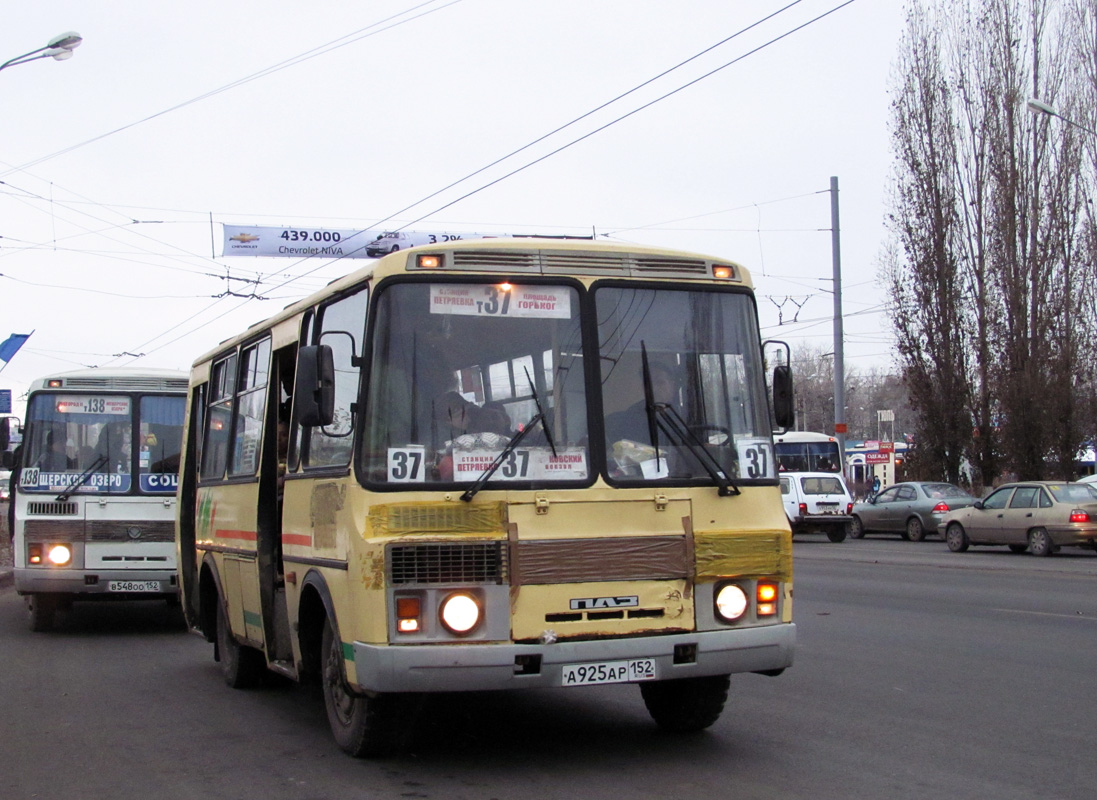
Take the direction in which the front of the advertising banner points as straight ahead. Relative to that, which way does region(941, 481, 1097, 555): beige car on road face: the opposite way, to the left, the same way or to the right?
the opposite way

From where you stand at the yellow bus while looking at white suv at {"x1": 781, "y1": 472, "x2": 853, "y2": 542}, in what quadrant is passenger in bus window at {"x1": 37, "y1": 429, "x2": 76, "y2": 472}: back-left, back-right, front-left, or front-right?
front-left

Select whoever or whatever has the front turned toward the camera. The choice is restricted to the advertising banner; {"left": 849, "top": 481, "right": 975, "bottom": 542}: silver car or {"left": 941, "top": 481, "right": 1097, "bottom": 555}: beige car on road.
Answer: the advertising banner

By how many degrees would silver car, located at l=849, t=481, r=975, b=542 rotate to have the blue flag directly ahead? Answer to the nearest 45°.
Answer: approximately 90° to its left

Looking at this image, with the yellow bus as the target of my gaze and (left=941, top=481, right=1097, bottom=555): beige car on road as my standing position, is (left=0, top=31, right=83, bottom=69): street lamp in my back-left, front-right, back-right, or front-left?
front-right

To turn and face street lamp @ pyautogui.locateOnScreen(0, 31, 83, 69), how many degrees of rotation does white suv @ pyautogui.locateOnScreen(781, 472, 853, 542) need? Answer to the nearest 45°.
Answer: approximately 90° to its left

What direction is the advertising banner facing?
toward the camera

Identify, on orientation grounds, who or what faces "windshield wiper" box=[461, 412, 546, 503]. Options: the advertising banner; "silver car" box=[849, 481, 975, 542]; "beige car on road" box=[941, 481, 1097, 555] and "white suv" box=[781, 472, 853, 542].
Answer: the advertising banner

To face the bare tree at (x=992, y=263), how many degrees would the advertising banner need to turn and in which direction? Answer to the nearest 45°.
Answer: approximately 90° to its left

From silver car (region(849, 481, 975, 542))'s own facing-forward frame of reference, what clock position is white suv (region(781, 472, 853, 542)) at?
The white suv is roughly at 10 o'clock from the silver car.

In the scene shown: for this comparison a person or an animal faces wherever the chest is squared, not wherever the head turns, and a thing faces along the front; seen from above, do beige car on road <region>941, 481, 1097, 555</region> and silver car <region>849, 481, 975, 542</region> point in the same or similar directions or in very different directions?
same or similar directions

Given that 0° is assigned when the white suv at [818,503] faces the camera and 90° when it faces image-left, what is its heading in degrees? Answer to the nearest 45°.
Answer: approximately 135°

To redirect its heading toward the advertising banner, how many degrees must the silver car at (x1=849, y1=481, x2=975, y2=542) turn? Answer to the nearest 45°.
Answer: approximately 45° to its left

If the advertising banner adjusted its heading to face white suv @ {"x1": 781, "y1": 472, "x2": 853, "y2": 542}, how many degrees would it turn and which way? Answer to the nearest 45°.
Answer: approximately 45° to its left

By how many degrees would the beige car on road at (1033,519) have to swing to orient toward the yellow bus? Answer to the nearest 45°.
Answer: approximately 135° to its left
